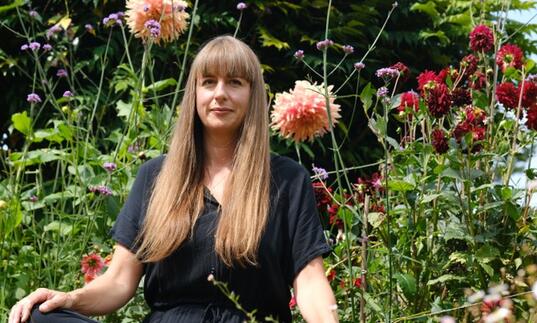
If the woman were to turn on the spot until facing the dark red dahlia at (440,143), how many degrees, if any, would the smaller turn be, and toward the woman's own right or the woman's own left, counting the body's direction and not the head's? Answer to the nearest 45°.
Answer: approximately 90° to the woman's own left

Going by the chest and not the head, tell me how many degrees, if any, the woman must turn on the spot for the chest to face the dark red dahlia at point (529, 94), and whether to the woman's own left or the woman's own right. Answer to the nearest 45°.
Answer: approximately 90° to the woman's own left

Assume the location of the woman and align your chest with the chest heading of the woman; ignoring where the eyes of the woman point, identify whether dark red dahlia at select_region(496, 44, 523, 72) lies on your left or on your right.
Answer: on your left

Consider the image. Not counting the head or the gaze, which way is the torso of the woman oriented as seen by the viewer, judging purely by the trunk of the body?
toward the camera

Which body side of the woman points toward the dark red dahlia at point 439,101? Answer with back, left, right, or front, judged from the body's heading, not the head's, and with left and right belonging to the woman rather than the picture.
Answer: left

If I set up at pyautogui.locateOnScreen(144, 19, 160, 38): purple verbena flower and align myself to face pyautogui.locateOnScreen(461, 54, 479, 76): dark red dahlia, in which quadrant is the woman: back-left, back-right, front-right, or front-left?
front-right

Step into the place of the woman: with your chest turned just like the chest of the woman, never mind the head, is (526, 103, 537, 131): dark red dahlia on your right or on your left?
on your left

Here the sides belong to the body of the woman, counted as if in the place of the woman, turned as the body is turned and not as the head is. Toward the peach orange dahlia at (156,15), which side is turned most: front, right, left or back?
back
